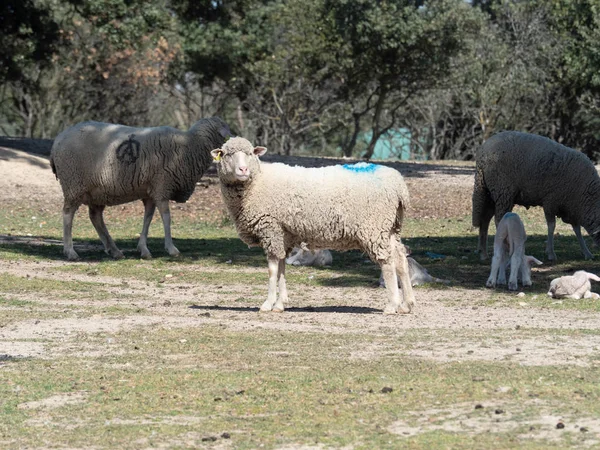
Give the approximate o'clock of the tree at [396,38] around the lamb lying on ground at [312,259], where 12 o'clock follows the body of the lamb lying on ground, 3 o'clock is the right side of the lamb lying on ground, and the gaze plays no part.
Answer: The tree is roughly at 3 o'clock from the lamb lying on ground.

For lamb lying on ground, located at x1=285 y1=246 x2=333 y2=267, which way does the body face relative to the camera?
to the viewer's left

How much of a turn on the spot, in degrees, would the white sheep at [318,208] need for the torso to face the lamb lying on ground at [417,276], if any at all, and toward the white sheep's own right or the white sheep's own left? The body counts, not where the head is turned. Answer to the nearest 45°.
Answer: approximately 135° to the white sheep's own right

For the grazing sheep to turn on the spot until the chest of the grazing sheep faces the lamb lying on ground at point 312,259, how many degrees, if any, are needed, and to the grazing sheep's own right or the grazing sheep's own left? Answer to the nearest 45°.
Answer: approximately 180°

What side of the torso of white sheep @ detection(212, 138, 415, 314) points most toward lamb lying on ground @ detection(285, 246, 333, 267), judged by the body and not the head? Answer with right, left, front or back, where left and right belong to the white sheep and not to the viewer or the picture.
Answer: right

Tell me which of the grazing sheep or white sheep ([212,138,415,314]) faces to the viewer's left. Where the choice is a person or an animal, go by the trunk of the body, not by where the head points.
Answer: the white sheep

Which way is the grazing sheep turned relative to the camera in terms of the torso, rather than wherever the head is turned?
to the viewer's right
